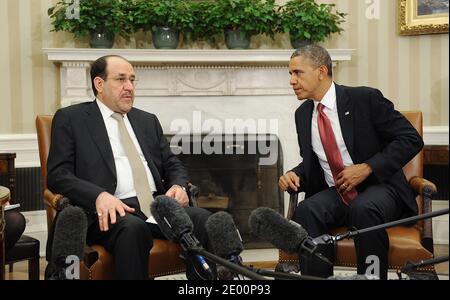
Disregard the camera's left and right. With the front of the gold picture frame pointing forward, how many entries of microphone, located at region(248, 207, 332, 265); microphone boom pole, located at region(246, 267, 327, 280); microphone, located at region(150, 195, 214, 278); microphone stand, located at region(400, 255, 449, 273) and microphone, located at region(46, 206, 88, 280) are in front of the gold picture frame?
5

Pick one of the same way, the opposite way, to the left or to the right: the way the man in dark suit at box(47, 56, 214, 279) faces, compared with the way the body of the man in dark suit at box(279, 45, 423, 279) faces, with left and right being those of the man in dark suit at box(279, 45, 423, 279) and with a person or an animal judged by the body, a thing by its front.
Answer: to the left

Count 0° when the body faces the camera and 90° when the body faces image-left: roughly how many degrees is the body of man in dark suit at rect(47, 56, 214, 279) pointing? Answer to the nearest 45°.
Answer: approximately 315°

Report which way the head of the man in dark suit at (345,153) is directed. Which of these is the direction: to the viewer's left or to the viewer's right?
to the viewer's left

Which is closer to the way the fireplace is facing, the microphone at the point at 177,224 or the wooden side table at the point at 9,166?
the microphone

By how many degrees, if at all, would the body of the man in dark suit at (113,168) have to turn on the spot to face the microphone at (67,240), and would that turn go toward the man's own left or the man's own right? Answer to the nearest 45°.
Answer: approximately 45° to the man's own right

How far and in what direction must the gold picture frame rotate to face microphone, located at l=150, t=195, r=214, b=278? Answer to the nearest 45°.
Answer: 0° — it already faces it

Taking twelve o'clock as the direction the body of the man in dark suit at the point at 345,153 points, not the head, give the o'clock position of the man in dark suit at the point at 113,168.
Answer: the man in dark suit at the point at 113,168 is roughly at 1 o'clock from the man in dark suit at the point at 345,153.

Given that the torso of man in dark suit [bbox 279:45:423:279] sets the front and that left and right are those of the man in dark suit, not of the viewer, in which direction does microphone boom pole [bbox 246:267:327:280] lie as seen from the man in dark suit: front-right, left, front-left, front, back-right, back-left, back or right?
front-left

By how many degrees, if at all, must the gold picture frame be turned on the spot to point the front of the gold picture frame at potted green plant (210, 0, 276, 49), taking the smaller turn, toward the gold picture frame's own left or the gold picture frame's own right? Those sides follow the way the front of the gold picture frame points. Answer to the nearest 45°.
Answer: approximately 45° to the gold picture frame's own right

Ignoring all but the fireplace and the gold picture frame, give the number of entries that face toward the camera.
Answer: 2

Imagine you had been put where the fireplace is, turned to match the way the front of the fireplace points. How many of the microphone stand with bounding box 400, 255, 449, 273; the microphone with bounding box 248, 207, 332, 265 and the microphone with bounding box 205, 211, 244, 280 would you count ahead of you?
3
